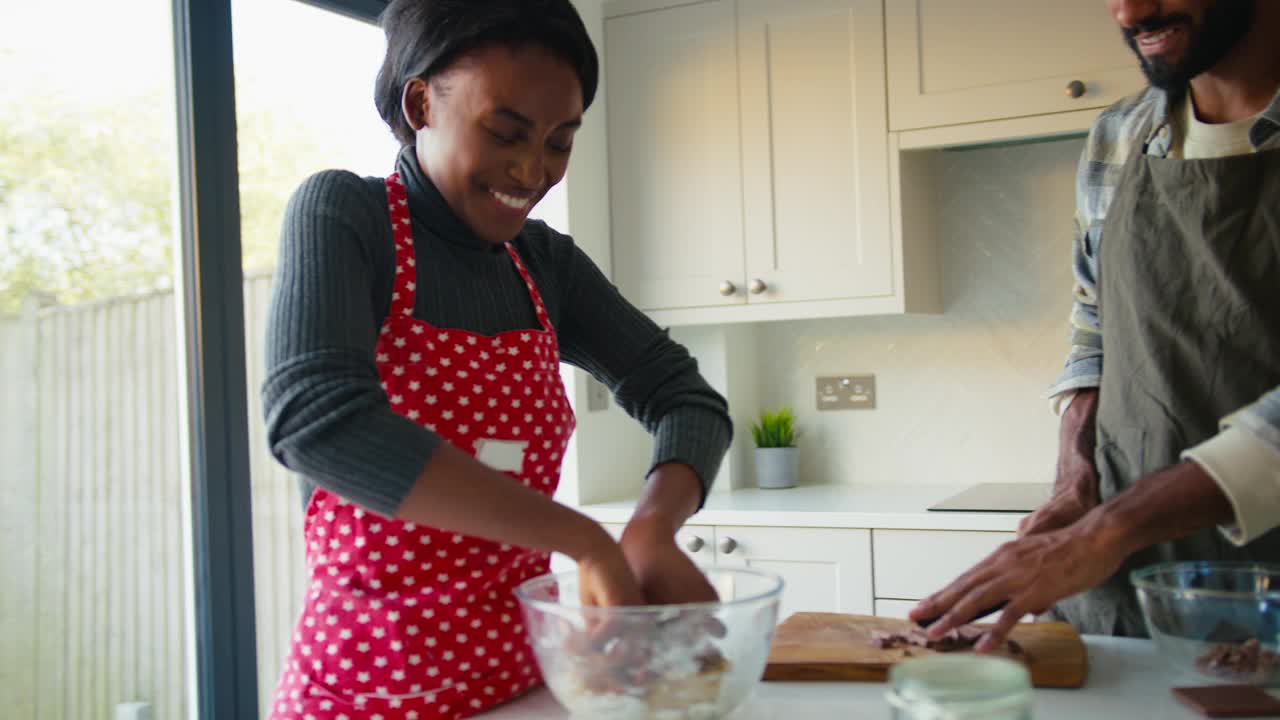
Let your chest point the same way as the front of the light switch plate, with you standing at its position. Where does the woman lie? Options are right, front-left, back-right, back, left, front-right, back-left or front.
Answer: front

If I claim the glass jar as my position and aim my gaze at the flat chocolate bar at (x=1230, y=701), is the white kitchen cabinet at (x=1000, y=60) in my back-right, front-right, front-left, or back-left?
front-left

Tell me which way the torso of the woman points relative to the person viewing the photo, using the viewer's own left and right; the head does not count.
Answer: facing the viewer and to the right of the viewer

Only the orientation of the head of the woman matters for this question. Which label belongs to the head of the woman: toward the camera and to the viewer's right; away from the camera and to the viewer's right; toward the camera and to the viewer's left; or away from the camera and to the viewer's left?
toward the camera and to the viewer's right

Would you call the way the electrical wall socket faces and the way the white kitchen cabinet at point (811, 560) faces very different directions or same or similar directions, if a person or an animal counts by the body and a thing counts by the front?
same or similar directions

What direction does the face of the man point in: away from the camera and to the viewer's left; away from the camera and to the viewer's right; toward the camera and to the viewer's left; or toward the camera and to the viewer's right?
toward the camera and to the viewer's left

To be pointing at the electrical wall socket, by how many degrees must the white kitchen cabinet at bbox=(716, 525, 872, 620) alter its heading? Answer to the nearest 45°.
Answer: approximately 180°

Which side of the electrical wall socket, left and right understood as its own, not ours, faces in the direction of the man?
front

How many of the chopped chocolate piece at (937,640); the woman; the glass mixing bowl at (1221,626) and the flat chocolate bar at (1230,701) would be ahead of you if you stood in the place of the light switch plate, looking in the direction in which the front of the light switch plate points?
4

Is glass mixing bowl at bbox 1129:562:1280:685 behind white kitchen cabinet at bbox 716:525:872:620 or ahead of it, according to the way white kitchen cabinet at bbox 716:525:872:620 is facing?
ahead

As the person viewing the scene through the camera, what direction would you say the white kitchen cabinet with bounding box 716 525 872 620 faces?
facing the viewer

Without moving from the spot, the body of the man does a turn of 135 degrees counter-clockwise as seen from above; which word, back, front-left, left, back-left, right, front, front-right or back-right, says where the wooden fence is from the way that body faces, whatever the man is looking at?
back

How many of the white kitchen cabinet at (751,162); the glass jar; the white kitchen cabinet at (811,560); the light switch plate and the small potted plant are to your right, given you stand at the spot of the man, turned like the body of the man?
4

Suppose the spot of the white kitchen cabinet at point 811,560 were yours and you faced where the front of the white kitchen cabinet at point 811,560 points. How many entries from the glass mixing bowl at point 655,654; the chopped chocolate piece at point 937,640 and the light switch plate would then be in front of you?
2

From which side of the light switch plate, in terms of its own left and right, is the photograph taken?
front

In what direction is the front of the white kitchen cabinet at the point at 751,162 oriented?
toward the camera
